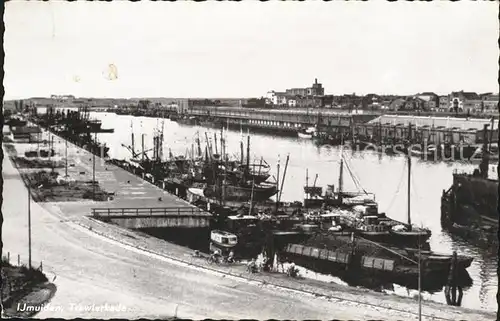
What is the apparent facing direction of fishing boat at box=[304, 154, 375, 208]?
to the viewer's right

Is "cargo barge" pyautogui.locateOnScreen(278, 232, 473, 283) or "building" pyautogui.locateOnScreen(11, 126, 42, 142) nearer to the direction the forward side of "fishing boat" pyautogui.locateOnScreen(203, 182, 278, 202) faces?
the cargo barge

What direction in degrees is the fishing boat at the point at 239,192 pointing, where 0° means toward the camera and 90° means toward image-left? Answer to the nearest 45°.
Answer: approximately 270°

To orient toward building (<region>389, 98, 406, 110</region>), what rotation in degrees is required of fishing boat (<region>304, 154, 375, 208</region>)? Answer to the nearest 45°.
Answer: approximately 90° to its left

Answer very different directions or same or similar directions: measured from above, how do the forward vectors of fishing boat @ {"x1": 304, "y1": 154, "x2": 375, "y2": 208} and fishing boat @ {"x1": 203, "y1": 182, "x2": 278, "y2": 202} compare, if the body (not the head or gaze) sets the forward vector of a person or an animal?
same or similar directions
